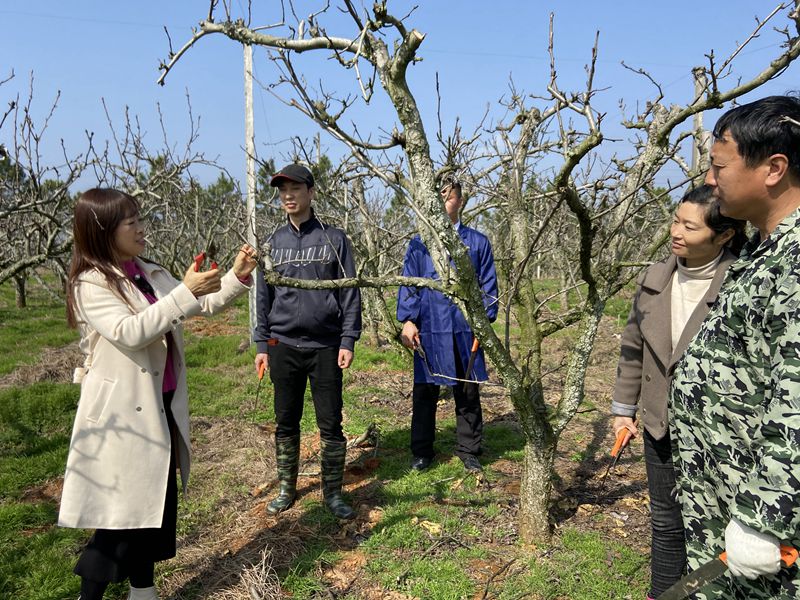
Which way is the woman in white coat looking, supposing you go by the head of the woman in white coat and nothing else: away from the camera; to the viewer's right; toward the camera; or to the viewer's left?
to the viewer's right

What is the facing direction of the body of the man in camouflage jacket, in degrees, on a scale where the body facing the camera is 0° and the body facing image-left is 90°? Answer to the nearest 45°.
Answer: approximately 90°

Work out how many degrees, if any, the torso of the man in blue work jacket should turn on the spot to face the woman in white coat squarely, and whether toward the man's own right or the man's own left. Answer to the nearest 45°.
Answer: approximately 45° to the man's own right

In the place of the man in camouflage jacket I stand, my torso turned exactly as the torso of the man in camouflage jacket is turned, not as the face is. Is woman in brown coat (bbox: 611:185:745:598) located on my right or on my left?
on my right

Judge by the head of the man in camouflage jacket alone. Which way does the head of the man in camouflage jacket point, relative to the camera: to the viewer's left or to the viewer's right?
to the viewer's left

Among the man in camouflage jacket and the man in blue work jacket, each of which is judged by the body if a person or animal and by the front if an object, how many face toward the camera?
1
